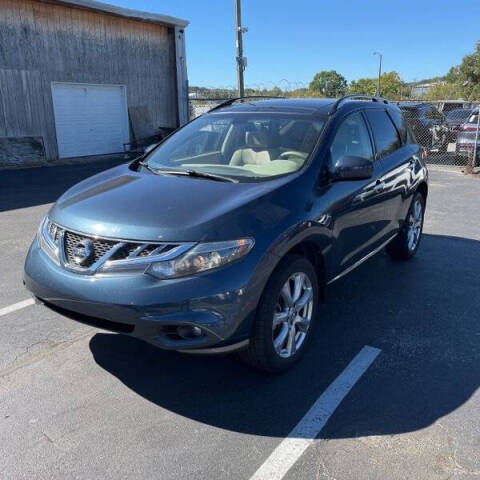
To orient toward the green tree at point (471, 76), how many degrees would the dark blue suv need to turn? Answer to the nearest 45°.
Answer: approximately 180°

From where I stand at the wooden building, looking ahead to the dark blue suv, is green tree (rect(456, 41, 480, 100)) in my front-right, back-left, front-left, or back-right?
back-left

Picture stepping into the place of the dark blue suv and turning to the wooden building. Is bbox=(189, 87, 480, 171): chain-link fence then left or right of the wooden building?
right

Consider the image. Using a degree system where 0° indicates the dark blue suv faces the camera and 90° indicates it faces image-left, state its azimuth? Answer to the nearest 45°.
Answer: approximately 45°

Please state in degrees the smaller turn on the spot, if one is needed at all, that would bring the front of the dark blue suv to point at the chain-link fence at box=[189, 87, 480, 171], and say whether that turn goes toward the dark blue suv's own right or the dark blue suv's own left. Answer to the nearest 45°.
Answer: approximately 180°

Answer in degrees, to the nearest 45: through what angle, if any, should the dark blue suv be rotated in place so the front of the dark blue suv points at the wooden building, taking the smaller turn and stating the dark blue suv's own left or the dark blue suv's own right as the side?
approximately 135° to the dark blue suv's own right

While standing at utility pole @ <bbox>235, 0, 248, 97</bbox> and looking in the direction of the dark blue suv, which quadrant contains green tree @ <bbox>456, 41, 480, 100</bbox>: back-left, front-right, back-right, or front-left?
back-left

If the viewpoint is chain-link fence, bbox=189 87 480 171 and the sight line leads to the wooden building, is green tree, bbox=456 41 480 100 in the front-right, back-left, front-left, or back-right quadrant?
back-right

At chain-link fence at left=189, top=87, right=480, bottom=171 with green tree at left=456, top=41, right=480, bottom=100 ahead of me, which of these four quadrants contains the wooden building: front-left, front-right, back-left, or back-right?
back-left

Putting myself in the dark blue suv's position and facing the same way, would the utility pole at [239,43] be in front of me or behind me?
behind
